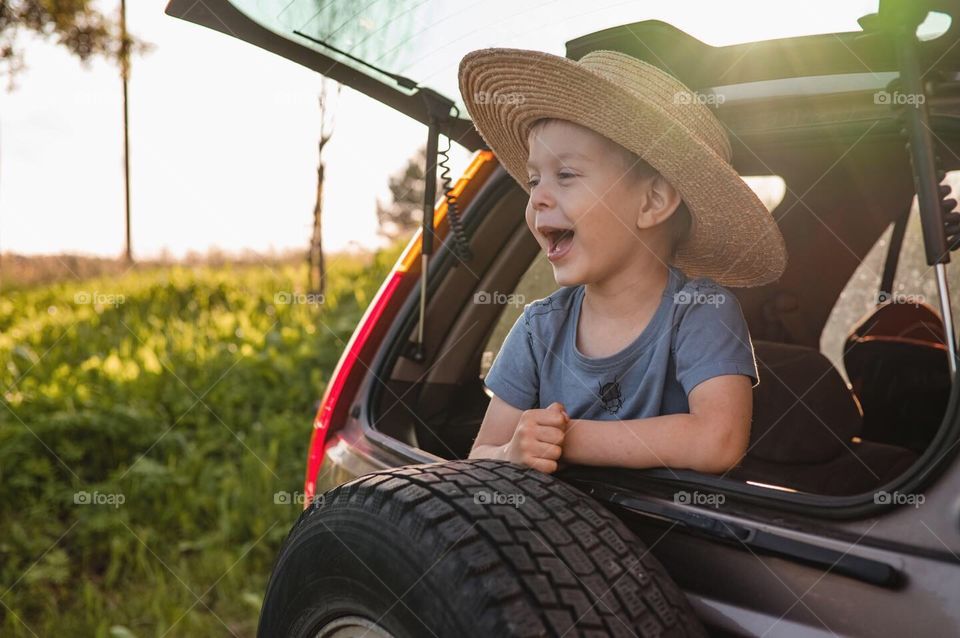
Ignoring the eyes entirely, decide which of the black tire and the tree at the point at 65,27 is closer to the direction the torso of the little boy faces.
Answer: the black tire

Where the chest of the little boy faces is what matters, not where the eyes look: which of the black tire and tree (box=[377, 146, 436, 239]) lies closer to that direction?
the black tire

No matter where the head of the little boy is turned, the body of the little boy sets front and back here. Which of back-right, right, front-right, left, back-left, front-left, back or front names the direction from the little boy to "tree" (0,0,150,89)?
right

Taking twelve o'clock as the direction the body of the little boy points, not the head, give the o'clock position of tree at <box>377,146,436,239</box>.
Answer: The tree is roughly at 4 o'clock from the little boy.

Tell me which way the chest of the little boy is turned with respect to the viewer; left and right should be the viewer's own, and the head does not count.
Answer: facing the viewer and to the left of the viewer
